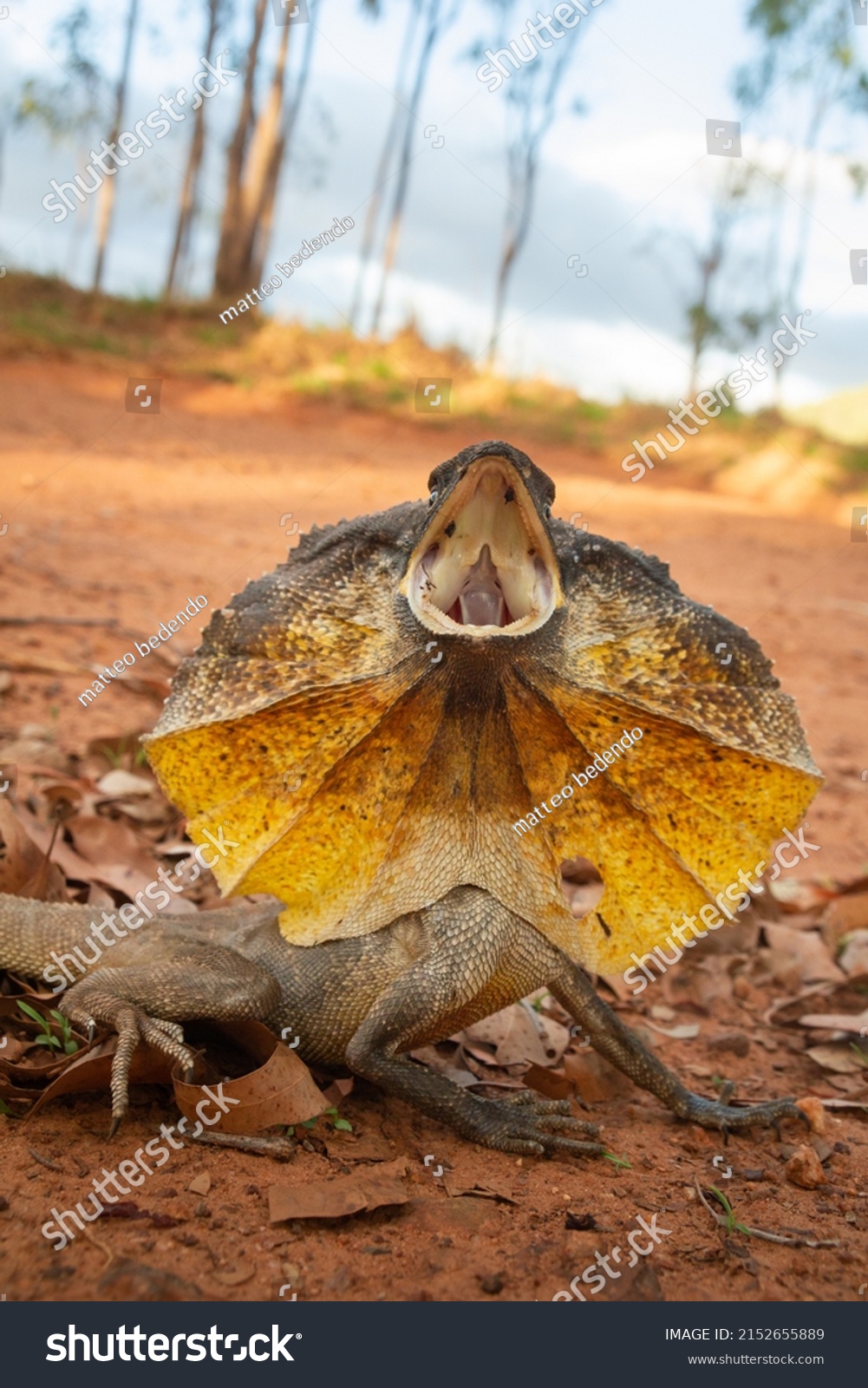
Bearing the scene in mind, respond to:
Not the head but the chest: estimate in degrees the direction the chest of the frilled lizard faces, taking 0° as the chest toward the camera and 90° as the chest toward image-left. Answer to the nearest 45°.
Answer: approximately 315°

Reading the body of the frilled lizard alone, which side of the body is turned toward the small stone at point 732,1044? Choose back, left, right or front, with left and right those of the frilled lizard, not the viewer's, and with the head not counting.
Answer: left

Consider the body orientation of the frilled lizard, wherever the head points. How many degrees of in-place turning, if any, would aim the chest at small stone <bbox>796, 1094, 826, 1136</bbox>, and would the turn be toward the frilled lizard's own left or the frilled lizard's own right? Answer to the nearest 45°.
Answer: approximately 45° to the frilled lizard's own left

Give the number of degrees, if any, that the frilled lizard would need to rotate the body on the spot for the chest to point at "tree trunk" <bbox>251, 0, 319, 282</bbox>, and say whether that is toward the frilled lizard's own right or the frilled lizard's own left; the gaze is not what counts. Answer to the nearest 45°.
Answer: approximately 135° to the frilled lizard's own left
